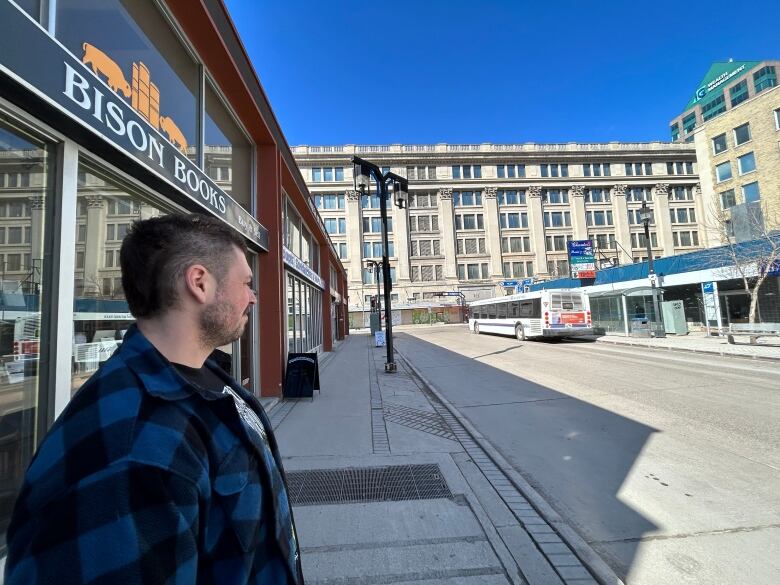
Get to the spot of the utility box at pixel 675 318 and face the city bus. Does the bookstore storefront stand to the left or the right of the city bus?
left

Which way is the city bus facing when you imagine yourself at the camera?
facing away from the viewer and to the left of the viewer

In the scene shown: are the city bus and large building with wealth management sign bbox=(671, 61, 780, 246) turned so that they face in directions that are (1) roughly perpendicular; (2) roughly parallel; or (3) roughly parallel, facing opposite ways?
roughly perpendicular

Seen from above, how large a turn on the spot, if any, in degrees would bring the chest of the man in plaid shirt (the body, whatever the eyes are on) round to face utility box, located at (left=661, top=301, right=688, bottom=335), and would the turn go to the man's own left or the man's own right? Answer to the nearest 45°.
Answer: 0° — they already face it

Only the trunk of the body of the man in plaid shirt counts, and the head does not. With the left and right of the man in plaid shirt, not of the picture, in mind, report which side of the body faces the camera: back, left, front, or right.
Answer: right

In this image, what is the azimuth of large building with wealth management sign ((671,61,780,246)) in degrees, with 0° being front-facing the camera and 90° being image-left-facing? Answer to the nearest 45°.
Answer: approximately 45°

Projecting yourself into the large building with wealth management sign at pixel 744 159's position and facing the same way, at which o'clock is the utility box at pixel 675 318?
The utility box is roughly at 11 o'clock from the large building with wealth management sign.

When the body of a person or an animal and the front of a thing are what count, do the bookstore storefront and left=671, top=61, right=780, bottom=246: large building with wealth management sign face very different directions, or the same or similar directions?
very different directions

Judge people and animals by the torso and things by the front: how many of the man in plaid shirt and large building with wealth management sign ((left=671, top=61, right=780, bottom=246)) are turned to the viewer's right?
1

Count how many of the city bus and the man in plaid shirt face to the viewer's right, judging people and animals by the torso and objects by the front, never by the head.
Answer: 1

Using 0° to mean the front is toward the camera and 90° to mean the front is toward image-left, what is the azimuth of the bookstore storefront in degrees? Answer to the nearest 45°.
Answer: approximately 315°

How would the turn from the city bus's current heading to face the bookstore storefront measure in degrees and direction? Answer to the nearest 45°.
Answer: approximately 135° to its left

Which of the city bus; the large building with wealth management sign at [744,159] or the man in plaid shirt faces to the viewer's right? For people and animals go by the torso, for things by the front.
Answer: the man in plaid shirt

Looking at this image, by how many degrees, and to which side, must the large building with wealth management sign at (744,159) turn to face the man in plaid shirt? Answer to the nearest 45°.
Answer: approximately 45° to its left

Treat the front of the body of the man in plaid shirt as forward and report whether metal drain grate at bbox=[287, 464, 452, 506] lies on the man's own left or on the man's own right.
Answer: on the man's own left
